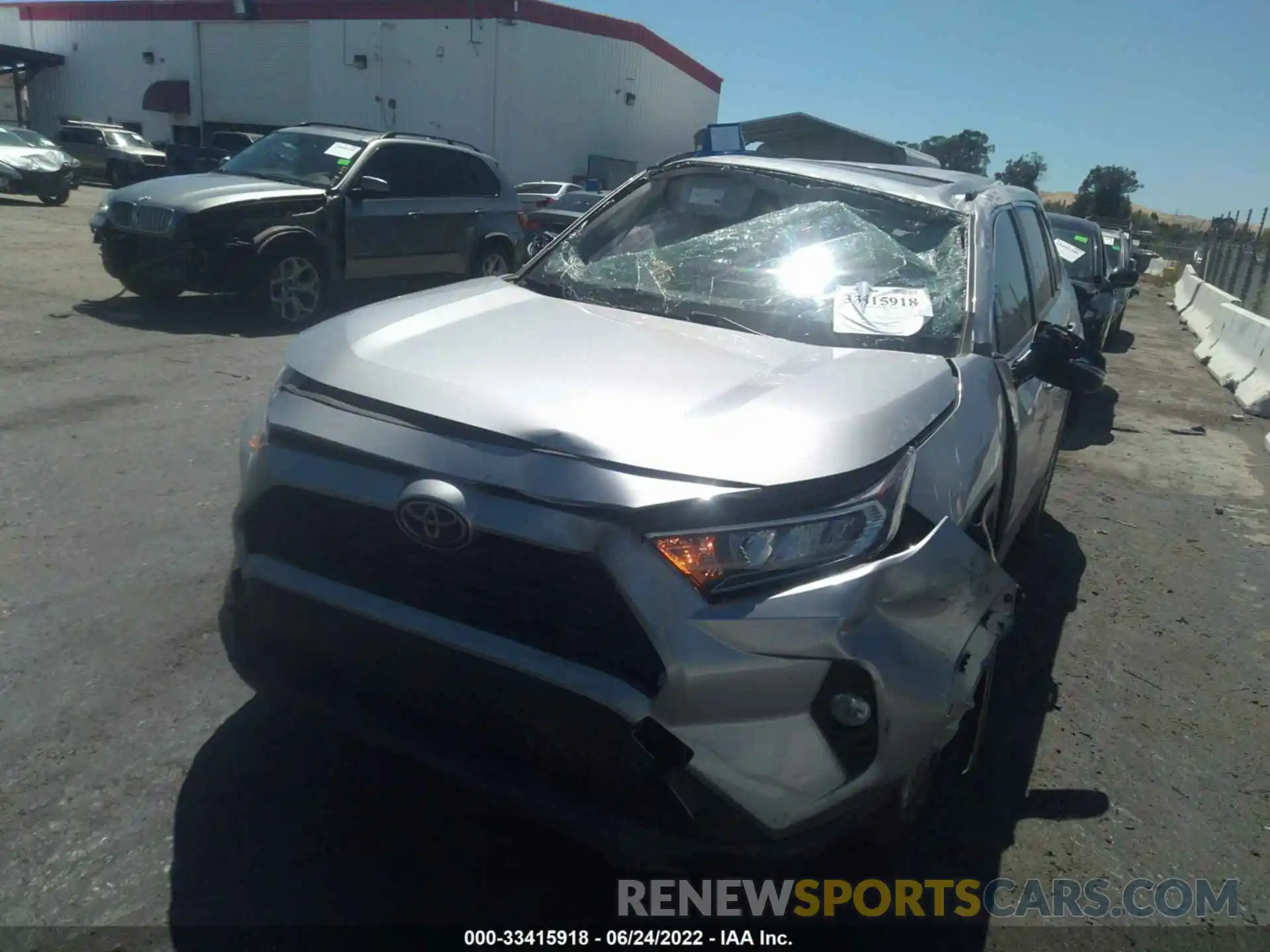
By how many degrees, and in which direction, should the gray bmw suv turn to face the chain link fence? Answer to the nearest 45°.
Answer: approximately 135° to its left

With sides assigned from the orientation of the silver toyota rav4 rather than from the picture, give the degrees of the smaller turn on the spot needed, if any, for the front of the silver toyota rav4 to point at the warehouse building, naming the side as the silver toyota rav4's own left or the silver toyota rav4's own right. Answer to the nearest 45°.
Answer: approximately 135° to the silver toyota rav4's own right

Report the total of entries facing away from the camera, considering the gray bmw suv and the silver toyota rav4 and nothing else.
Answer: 0

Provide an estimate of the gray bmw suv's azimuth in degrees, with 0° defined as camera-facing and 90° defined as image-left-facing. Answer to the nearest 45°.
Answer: approximately 45°

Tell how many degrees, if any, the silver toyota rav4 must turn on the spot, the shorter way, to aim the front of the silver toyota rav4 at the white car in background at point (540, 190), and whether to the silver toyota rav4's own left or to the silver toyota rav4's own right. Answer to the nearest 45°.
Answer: approximately 135° to the silver toyota rav4's own right

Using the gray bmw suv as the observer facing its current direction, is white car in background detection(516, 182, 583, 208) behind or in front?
behind

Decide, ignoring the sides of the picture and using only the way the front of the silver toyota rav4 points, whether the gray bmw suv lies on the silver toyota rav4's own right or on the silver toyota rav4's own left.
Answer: on the silver toyota rav4's own right

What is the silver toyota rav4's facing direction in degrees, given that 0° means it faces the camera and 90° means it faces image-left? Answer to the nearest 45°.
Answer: approximately 45°

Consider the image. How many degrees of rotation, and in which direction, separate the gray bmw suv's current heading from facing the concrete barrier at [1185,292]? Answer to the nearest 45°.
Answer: approximately 135° to its left
